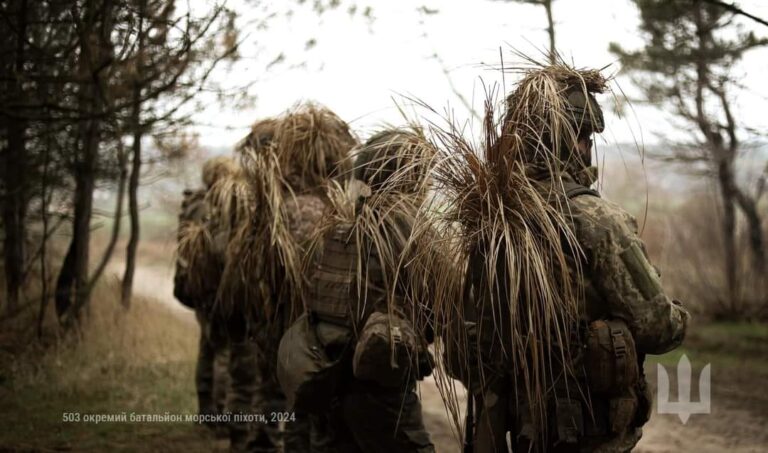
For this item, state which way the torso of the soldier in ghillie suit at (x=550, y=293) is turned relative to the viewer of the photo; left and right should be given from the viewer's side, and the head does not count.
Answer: facing away from the viewer and to the right of the viewer

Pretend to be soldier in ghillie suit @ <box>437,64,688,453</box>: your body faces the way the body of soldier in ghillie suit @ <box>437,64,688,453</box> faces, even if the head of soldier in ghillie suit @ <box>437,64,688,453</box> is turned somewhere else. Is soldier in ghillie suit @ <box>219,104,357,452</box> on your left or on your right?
on your left

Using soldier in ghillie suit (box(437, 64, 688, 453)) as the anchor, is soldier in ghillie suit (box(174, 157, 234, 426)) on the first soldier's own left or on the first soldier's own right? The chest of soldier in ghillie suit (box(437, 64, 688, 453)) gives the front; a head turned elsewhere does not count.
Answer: on the first soldier's own left

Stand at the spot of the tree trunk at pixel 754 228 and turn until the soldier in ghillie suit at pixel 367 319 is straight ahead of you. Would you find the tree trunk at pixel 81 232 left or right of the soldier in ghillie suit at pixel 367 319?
right

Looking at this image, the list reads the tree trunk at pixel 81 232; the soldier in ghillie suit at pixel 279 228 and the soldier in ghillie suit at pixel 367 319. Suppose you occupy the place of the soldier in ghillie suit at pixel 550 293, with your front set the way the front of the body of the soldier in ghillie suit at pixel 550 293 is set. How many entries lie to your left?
3
